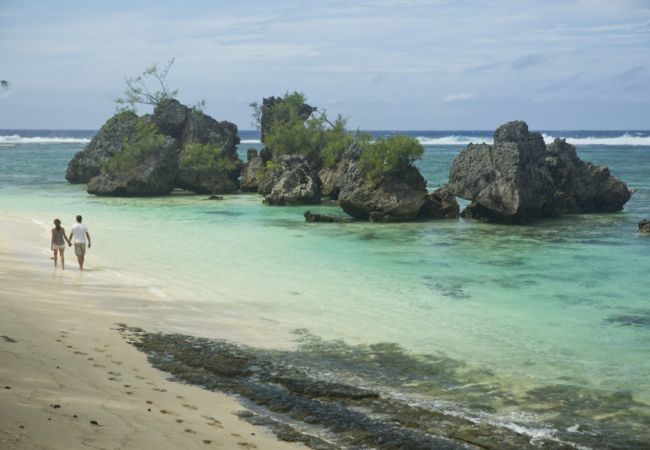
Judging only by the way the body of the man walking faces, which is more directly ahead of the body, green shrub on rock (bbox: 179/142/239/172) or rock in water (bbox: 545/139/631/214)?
the green shrub on rock

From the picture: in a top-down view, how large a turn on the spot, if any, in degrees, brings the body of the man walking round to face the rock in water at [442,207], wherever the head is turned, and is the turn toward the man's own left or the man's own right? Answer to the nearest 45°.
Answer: approximately 45° to the man's own right

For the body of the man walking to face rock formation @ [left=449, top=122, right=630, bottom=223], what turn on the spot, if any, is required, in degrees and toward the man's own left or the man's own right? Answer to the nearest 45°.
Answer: approximately 45° to the man's own right

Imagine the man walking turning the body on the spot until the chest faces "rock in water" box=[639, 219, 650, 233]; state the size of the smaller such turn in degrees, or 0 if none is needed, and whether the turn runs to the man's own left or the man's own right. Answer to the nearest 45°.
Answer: approximately 90° to the man's own right

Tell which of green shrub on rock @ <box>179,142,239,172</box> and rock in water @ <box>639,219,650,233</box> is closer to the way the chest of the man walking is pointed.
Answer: the green shrub on rock

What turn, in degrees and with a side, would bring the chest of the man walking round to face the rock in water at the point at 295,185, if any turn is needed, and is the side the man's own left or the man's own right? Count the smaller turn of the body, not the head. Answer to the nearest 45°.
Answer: approximately 45° to the man's own right

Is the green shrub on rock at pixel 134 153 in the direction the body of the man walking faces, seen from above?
yes

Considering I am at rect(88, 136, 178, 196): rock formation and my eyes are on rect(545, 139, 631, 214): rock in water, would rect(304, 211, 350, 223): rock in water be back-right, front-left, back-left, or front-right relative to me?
front-right

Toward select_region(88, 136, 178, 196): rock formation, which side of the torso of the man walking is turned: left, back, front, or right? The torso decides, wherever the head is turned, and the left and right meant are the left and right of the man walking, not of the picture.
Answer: front

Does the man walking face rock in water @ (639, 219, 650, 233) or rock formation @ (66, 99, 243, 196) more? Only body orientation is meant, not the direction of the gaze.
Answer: the rock formation

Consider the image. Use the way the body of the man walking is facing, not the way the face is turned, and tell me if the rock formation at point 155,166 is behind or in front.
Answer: in front

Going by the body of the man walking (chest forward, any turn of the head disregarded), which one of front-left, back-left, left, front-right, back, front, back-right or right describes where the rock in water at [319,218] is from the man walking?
front-right

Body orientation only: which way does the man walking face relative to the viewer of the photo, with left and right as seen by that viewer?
facing away from the viewer

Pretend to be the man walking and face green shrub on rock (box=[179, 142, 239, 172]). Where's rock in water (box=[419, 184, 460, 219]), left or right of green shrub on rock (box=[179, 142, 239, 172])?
right
